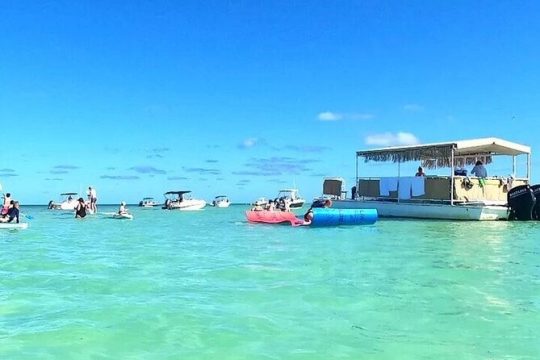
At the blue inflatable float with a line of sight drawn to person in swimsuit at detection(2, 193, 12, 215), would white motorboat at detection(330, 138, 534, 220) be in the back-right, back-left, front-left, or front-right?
back-right
